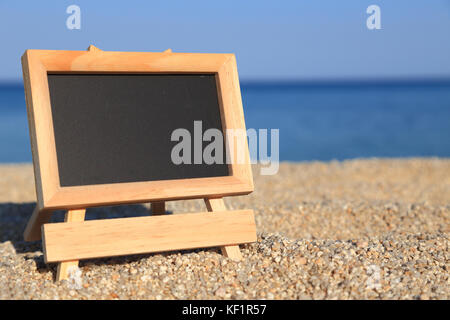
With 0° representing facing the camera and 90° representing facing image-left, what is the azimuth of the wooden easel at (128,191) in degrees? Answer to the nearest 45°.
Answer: approximately 315°
